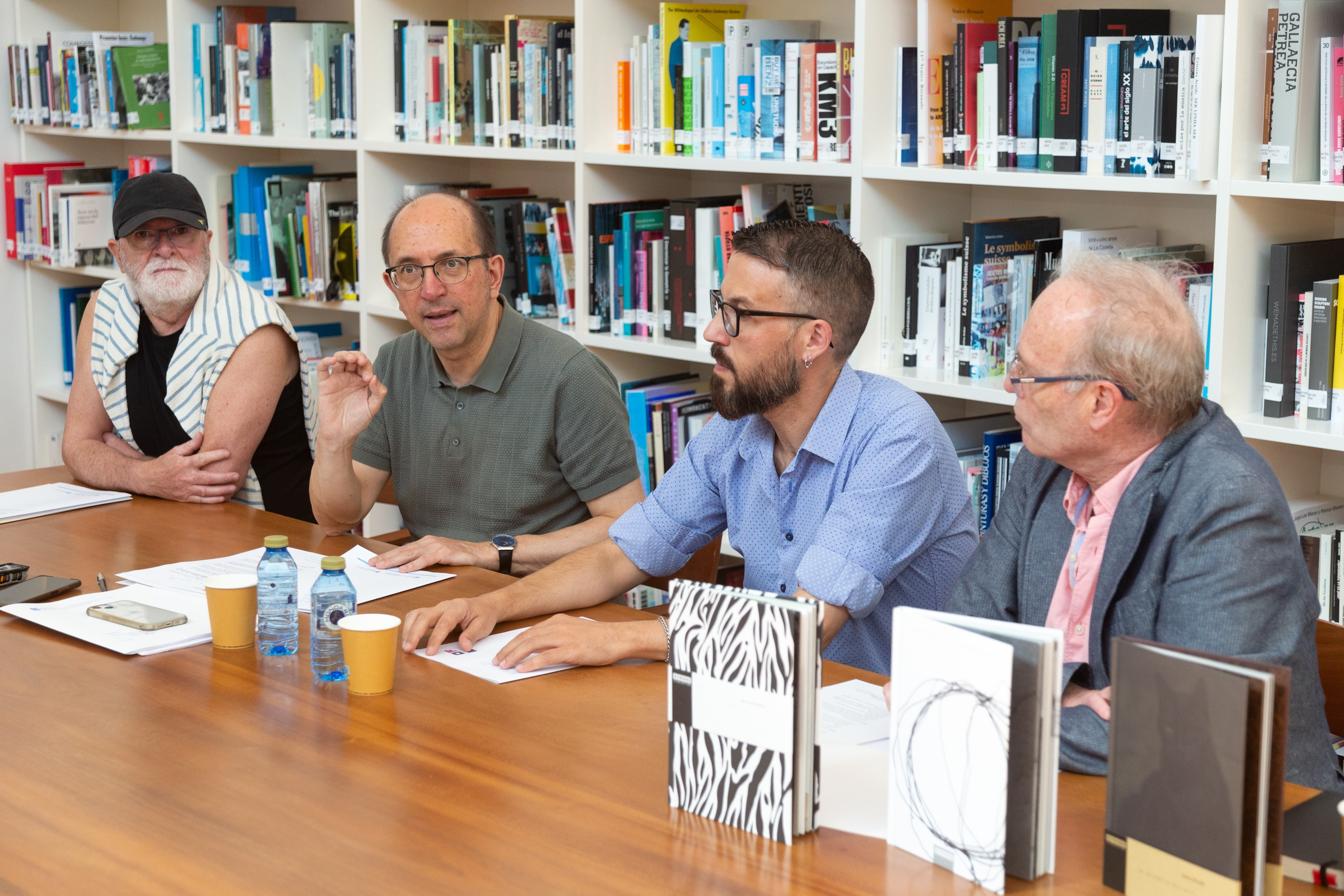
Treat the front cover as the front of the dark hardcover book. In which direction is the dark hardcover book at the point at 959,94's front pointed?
to the viewer's right

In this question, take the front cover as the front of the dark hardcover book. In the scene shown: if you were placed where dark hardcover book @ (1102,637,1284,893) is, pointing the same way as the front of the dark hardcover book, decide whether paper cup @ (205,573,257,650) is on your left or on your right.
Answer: on your right

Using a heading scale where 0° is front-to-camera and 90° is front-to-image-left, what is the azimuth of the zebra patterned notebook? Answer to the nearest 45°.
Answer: approximately 45°

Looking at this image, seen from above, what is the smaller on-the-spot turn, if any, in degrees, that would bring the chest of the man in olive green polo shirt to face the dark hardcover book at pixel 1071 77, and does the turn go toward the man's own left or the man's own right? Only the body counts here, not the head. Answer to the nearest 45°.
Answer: approximately 135° to the man's own left

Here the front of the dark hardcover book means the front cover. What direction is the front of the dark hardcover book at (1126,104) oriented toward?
to the viewer's right

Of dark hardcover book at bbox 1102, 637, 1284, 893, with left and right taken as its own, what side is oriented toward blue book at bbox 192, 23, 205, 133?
right

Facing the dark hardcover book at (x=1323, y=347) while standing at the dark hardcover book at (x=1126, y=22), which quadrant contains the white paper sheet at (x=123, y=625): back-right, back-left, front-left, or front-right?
back-right
